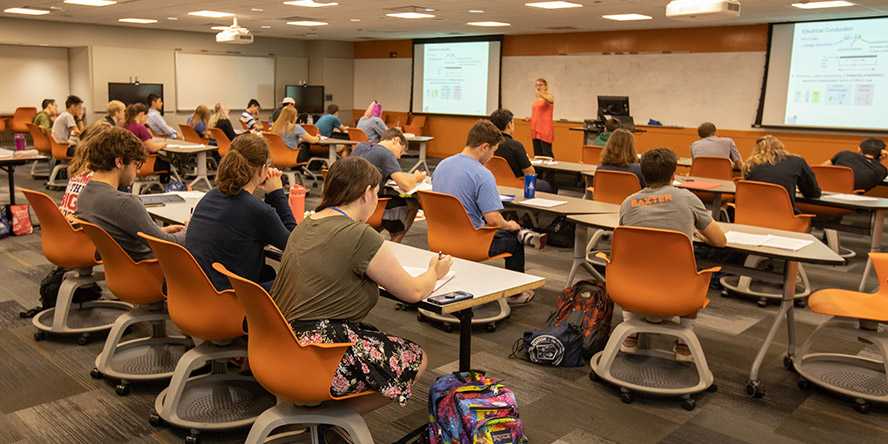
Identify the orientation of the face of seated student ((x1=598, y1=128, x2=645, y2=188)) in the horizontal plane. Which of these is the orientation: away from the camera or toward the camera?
away from the camera

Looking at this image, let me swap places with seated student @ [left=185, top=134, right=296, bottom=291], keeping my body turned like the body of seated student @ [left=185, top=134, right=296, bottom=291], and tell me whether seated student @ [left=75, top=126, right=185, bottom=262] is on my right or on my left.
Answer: on my left

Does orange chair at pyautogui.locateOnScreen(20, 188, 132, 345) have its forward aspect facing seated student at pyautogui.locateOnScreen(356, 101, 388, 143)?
yes

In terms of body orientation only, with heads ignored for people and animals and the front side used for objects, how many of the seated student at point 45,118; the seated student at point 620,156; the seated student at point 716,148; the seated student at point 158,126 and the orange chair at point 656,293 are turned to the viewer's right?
2

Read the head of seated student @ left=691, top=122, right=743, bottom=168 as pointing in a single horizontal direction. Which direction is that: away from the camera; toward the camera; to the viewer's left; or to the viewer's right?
away from the camera

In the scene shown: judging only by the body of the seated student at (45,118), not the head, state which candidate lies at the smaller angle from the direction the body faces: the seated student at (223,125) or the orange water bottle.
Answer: the seated student

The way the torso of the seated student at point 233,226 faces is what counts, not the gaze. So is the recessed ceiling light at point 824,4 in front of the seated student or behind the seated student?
in front

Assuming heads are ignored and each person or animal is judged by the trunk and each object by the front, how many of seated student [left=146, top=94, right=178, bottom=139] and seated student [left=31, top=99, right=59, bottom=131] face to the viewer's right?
2

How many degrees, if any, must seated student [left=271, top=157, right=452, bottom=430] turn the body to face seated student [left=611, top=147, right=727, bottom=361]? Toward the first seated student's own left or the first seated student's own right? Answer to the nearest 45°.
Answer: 0° — they already face them

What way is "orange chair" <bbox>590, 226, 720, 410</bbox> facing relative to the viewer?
away from the camera

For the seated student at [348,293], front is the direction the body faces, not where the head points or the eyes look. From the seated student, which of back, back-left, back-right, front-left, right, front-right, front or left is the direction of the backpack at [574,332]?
front

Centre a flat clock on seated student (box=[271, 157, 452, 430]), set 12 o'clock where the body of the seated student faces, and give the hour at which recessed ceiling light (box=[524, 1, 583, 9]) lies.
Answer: The recessed ceiling light is roughly at 11 o'clock from the seated student.

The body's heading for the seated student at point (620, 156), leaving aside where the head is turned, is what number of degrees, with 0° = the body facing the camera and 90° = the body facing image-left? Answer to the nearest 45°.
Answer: approximately 180°

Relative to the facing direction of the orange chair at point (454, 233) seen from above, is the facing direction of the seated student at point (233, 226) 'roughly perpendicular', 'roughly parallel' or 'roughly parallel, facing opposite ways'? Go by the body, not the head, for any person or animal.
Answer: roughly parallel

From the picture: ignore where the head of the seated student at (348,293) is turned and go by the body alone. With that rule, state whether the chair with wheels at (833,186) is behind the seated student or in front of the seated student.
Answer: in front

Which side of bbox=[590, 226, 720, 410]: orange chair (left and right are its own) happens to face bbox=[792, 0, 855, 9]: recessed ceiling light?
front

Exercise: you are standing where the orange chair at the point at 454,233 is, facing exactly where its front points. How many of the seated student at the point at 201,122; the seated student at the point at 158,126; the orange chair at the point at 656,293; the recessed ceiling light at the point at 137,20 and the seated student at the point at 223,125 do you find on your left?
4

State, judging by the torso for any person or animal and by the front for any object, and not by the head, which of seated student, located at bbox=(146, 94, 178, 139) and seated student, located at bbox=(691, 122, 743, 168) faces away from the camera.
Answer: seated student, located at bbox=(691, 122, 743, 168)

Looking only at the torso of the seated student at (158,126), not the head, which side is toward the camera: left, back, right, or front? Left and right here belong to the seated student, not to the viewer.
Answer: right

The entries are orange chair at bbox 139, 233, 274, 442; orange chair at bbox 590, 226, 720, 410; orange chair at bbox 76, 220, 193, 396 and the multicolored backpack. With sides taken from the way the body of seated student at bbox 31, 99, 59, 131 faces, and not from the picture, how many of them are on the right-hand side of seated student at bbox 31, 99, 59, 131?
4

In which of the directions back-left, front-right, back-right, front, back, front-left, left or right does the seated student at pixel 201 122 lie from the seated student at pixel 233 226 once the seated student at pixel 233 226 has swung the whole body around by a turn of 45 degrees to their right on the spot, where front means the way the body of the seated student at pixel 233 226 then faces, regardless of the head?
left
